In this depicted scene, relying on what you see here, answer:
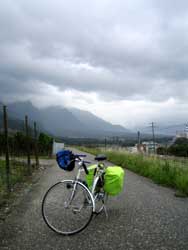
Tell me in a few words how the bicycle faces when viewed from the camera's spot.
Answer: facing the viewer and to the left of the viewer

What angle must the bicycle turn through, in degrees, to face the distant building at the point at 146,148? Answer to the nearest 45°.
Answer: approximately 135° to its right

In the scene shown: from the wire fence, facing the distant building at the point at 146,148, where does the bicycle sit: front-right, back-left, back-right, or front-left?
back-right

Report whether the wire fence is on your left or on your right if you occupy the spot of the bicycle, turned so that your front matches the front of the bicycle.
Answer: on your right
